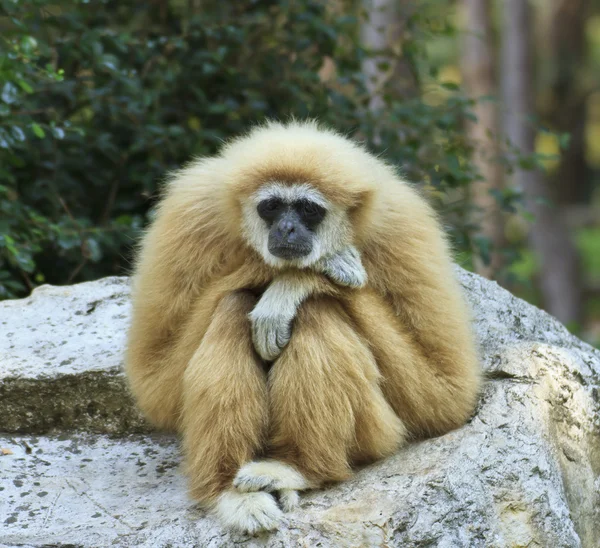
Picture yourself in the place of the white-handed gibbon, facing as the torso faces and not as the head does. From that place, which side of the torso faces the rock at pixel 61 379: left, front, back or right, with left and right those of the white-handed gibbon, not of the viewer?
right

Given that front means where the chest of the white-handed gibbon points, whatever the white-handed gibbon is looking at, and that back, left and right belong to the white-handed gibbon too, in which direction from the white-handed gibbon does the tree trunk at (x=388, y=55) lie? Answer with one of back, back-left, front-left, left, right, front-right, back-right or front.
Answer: back

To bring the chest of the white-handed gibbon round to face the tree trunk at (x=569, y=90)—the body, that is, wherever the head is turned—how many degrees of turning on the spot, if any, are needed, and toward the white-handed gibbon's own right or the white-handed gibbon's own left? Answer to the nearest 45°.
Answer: approximately 180°

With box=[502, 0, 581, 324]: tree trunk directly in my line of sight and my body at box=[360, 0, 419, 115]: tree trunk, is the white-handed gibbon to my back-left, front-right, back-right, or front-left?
back-right

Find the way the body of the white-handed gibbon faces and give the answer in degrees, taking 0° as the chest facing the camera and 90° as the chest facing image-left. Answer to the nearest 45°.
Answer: approximately 0°

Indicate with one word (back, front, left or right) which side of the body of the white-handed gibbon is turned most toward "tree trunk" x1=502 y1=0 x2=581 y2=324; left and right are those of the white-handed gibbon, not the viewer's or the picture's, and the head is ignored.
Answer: back
